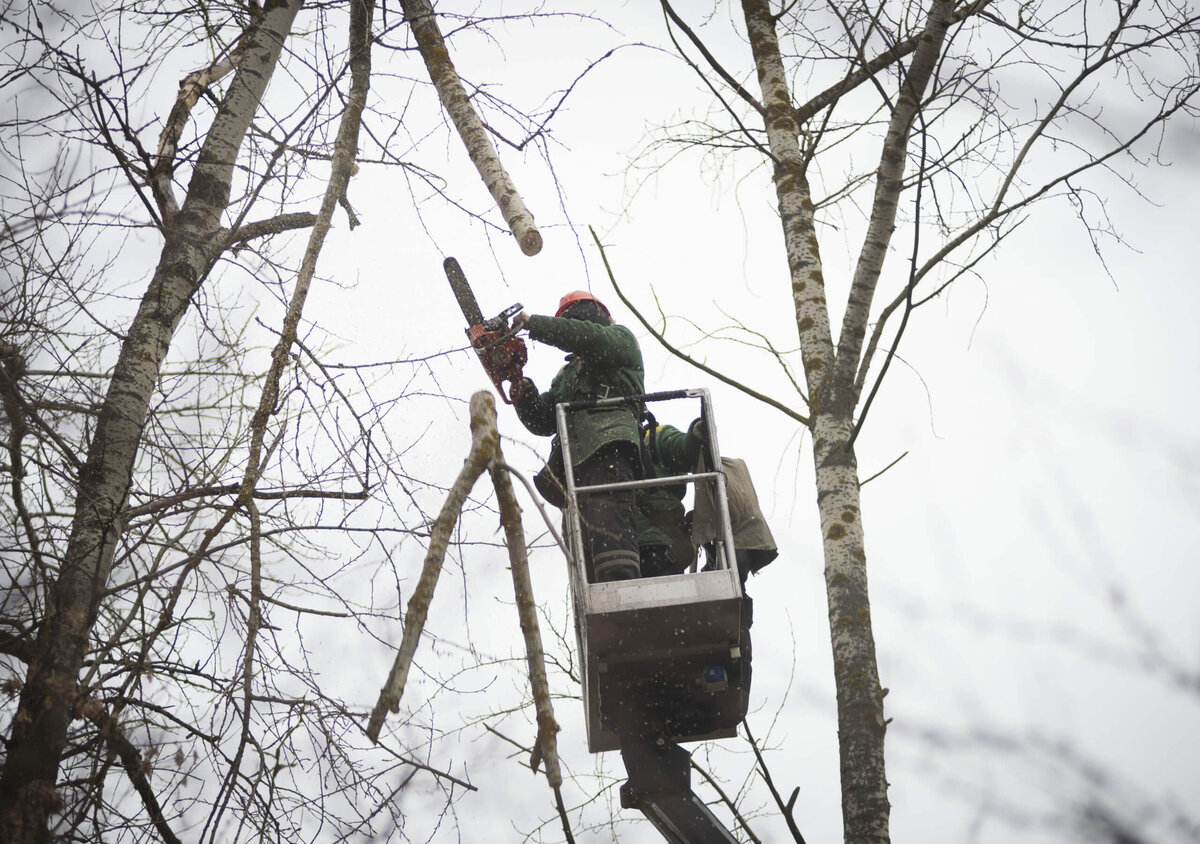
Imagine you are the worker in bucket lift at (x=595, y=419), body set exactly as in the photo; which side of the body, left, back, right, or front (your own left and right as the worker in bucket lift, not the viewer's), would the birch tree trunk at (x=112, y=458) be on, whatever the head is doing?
front

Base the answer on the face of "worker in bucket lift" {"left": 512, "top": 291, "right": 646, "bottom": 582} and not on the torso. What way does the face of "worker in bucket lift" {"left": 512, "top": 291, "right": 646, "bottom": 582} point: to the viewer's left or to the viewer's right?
to the viewer's left
